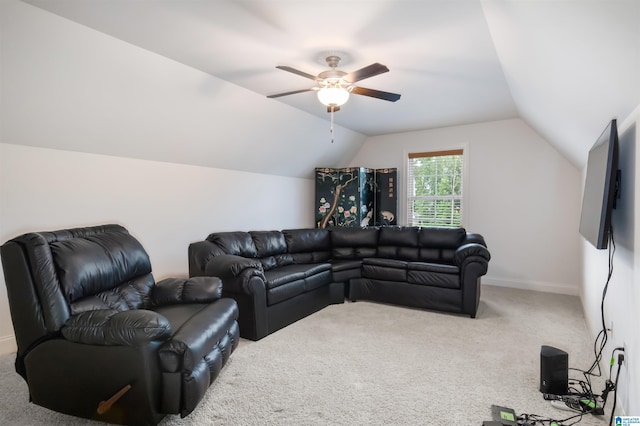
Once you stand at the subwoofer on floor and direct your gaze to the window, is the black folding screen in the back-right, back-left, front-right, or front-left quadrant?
front-left

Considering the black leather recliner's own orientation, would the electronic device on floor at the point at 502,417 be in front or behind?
in front

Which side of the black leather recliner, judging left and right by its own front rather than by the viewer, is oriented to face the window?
left

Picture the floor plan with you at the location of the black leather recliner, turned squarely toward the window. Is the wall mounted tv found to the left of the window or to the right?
right

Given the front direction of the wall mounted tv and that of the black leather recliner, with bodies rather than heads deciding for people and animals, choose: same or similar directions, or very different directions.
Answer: very different directions

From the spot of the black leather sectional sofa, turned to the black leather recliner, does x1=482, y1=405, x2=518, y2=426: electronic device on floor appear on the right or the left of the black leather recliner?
left

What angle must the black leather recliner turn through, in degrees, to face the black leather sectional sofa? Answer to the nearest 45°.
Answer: approximately 90° to its left

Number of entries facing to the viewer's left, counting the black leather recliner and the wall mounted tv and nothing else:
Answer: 1

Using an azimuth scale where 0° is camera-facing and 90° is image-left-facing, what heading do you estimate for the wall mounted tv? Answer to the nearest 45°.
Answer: approximately 90°

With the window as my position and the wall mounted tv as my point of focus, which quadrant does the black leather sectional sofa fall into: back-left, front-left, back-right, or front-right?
front-right

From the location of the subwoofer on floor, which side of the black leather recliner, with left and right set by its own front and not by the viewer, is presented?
front

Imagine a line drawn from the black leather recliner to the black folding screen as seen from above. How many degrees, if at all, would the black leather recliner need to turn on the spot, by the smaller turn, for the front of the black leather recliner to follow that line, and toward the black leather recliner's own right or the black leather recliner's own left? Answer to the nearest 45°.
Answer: approximately 90° to the black leather recliner's own left
